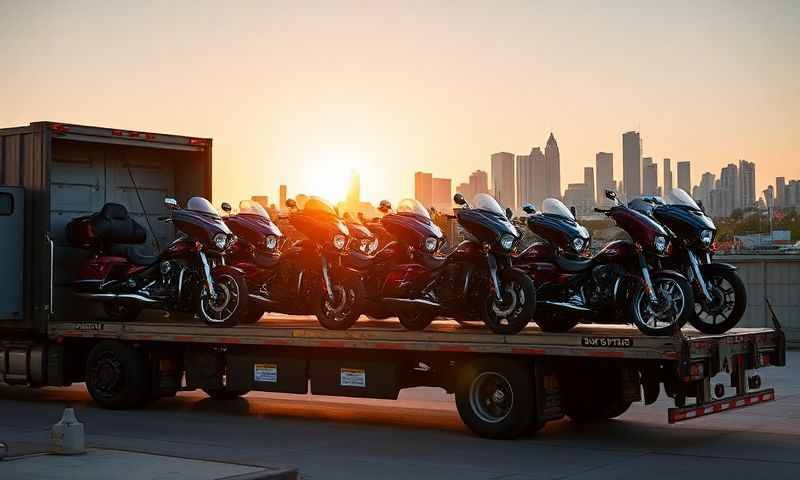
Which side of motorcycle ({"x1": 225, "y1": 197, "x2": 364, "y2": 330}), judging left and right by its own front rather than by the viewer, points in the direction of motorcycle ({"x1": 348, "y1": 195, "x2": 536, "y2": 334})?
front

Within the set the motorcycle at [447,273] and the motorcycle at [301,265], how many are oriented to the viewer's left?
0

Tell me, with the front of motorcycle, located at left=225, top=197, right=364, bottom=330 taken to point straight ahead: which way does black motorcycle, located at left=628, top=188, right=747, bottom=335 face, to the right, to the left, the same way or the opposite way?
the same way

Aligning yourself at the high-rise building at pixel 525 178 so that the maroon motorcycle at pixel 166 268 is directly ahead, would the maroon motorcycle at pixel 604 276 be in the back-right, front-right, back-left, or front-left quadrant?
front-left

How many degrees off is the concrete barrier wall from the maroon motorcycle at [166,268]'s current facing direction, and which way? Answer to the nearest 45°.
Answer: approximately 90° to its left

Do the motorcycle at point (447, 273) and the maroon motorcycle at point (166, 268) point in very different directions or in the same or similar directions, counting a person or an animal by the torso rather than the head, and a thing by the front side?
same or similar directions

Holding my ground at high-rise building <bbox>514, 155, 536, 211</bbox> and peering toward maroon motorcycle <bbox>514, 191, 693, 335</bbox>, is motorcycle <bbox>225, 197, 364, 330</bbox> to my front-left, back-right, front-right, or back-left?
front-right

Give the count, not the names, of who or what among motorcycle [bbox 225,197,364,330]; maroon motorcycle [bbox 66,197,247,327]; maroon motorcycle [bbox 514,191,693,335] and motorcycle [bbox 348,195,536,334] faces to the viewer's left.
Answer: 0

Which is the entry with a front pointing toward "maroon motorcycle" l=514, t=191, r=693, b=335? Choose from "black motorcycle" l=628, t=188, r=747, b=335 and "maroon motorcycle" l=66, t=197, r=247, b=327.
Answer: "maroon motorcycle" l=66, t=197, r=247, b=327

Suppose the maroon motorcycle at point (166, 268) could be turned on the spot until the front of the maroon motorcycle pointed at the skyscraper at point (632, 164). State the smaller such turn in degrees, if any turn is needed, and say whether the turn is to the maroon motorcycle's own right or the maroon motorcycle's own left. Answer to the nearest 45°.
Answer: approximately 90° to the maroon motorcycle's own left

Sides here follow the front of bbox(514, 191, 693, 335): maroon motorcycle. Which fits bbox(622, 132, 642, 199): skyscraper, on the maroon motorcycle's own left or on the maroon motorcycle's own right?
on the maroon motorcycle's own left

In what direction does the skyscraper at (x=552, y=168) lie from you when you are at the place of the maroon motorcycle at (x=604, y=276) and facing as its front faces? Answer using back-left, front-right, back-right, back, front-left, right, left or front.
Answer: back-left

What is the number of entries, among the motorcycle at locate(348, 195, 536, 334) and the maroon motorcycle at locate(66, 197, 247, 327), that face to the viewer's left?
0

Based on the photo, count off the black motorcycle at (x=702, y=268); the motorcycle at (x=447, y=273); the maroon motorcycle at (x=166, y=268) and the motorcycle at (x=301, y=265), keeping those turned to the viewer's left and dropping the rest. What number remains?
0

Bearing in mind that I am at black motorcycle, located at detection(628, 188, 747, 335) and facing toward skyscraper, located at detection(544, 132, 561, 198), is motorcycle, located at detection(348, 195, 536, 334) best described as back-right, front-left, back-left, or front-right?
front-left

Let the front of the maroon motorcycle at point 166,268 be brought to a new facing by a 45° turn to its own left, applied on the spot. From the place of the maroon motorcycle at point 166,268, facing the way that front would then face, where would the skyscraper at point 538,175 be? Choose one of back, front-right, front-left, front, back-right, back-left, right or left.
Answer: front-left

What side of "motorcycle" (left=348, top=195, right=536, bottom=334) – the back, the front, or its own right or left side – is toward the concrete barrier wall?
left

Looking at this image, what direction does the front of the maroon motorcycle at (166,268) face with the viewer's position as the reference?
facing the viewer and to the right of the viewer
